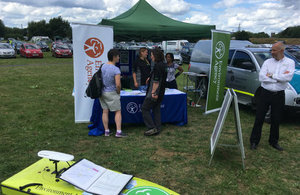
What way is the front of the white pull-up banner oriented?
toward the camera

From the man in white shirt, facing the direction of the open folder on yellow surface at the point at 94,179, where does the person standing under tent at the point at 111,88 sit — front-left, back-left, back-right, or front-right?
front-right

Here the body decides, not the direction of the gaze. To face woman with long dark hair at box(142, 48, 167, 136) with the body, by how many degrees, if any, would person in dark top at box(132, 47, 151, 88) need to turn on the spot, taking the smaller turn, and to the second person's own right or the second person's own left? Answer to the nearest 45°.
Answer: approximately 45° to the second person's own right

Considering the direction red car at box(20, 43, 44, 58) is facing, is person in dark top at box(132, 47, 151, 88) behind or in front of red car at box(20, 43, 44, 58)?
in front

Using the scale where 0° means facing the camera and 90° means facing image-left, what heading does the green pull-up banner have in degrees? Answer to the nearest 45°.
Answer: approximately 315°

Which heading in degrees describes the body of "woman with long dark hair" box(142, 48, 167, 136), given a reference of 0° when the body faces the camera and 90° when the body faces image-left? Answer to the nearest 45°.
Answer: approximately 90°

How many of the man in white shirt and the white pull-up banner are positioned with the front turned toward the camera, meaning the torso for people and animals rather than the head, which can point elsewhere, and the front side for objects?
2

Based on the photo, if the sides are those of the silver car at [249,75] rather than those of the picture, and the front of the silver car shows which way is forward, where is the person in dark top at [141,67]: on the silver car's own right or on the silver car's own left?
on the silver car's own right

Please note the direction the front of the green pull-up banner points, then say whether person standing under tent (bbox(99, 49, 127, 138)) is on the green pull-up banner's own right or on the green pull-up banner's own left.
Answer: on the green pull-up banner's own right

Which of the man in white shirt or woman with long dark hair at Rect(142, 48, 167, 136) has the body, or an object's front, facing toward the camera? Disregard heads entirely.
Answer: the man in white shirt

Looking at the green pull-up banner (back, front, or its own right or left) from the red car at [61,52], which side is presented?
back

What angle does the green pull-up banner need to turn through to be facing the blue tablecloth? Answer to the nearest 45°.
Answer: approximately 90° to its right

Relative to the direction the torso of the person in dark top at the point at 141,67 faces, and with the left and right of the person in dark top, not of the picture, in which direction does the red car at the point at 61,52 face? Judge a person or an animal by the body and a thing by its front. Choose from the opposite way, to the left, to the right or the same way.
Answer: the same way

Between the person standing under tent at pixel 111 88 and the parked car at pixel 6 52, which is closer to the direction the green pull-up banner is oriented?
the person standing under tent

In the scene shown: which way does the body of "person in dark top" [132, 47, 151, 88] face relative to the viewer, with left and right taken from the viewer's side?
facing the viewer and to the right of the viewer

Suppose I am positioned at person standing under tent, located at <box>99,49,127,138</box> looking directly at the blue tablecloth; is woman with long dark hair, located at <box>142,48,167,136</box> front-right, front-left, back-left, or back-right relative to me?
front-right

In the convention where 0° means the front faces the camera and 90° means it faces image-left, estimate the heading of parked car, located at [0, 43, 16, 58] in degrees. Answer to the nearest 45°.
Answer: approximately 315°
